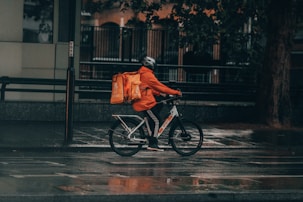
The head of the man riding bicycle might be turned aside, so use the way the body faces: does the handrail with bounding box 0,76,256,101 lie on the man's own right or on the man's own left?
on the man's own left

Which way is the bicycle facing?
to the viewer's right

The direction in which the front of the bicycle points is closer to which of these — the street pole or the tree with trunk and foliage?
the tree with trunk and foliage

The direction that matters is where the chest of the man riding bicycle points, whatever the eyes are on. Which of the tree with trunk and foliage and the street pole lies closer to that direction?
the tree with trunk and foliage

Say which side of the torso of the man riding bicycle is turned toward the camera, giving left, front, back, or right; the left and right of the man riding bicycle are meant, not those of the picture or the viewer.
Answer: right
